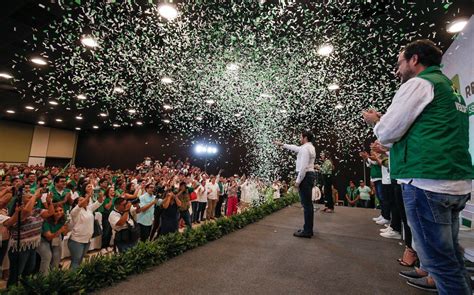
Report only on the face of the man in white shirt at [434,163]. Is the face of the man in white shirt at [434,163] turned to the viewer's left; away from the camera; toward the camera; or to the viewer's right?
to the viewer's left

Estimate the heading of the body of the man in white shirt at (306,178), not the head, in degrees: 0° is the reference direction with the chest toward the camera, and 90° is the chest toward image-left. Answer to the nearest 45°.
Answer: approximately 90°

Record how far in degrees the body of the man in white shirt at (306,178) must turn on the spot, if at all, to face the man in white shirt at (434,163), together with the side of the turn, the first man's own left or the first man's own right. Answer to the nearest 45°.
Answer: approximately 90° to the first man's own left

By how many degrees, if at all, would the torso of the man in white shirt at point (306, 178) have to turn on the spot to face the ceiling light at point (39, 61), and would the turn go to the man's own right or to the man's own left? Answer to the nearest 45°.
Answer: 0° — they already face it

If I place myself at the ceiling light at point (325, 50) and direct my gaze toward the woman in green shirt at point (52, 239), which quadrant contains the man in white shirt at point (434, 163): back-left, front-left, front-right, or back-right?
front-left

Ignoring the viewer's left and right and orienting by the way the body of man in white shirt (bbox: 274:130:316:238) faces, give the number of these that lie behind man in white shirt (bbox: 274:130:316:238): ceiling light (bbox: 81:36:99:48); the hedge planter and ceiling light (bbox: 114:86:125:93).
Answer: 0

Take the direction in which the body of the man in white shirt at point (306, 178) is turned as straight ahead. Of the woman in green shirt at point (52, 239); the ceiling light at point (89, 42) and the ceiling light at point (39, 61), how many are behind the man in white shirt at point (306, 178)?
0

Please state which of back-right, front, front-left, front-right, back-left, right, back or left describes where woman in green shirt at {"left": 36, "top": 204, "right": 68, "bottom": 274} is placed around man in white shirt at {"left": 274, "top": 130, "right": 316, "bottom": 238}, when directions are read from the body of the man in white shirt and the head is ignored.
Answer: front

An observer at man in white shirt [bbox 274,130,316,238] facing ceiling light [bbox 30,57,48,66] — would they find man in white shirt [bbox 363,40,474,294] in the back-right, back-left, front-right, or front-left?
back-left

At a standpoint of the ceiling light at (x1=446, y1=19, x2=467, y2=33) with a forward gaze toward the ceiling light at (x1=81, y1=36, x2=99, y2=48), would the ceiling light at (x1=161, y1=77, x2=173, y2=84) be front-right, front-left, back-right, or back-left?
front-right

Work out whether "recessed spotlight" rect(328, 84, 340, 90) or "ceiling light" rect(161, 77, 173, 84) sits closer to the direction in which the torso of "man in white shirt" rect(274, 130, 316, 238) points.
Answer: the ceiling light

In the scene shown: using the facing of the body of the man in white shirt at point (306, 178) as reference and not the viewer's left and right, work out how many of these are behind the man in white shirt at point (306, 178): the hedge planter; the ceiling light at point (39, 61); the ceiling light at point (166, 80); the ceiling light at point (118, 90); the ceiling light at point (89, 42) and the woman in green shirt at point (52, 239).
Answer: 0

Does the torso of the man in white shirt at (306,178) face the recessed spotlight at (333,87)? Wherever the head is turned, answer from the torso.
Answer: no

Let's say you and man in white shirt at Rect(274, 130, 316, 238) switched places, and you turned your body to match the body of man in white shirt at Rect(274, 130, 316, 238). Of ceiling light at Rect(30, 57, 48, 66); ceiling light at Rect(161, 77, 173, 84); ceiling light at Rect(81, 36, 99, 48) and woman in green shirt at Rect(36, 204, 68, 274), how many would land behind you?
0
